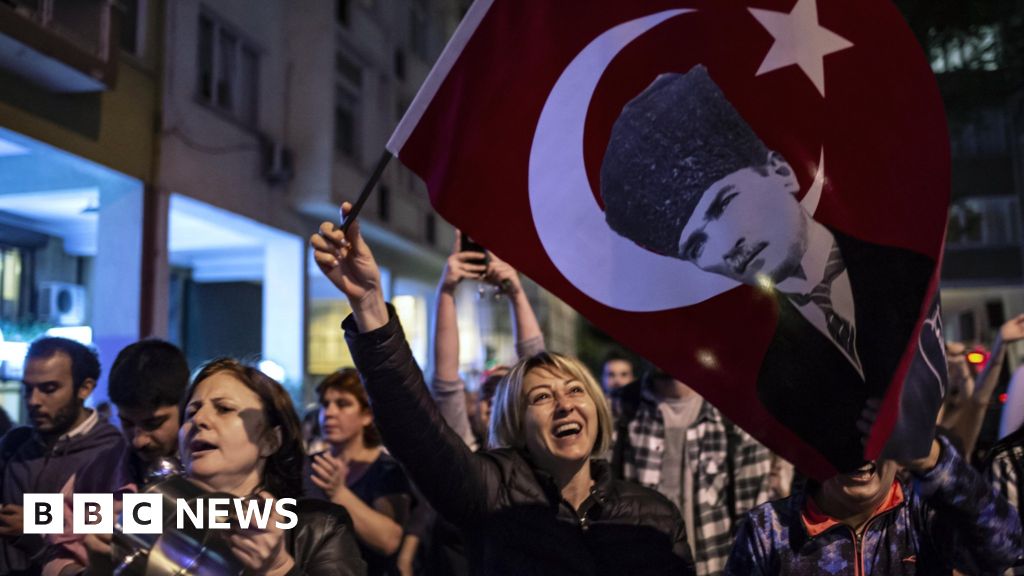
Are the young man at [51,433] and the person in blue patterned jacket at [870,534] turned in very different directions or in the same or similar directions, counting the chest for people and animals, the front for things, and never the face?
same or similar directions

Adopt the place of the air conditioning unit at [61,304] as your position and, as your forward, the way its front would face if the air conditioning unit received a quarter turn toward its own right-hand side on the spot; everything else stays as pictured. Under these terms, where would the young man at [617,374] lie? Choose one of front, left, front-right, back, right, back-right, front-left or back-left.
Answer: left

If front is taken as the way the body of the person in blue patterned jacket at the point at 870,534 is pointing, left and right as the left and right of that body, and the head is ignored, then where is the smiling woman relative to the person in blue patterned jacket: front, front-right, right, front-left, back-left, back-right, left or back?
right

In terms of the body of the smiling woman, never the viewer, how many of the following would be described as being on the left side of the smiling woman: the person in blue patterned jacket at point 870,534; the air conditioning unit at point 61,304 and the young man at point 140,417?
1

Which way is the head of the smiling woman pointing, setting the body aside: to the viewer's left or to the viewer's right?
to the viewer's right

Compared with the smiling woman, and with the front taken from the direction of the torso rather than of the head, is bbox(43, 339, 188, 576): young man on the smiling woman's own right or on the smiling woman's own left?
on the smiling woman's own right

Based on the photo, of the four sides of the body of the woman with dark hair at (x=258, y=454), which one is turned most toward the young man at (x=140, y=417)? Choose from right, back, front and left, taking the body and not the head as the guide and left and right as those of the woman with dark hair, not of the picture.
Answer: right

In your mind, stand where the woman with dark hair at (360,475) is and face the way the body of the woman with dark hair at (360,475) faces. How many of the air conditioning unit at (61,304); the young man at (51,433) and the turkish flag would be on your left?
1

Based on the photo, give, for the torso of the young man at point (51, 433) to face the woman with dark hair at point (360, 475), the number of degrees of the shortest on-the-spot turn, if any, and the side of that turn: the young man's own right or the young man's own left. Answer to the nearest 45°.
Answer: approximately 135° to the young man's own left

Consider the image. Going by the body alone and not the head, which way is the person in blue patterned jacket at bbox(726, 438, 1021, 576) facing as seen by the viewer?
toward the camera

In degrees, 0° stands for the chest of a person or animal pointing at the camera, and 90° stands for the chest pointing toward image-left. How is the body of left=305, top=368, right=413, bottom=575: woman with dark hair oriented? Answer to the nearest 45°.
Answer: approximately 45°

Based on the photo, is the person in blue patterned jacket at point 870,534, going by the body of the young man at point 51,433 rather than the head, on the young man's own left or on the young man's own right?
on the young man's own left

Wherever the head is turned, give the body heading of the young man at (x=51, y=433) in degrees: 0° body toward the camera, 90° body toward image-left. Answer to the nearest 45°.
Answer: approximately 45°

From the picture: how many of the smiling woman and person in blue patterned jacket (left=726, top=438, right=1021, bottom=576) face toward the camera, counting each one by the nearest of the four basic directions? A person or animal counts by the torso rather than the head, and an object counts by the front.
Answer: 2

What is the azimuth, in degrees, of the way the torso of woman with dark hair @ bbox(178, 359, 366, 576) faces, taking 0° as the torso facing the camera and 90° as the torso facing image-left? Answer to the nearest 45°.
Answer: approximately 45°

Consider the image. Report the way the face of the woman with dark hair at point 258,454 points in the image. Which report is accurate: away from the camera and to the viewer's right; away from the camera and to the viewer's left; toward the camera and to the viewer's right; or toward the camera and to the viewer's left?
toward the camera and to the viewer's left

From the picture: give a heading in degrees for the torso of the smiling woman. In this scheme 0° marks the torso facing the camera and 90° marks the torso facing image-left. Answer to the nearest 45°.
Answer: approximately 0°
